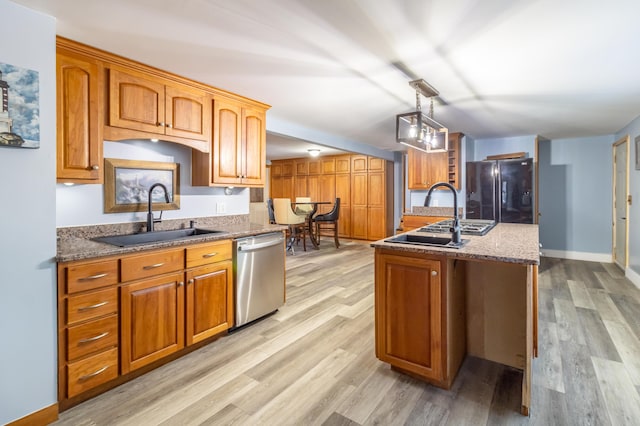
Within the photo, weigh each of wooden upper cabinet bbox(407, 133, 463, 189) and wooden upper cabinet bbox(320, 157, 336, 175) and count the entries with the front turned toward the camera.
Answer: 2

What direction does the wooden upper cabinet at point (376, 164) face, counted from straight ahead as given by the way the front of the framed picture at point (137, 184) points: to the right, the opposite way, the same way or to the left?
to the right

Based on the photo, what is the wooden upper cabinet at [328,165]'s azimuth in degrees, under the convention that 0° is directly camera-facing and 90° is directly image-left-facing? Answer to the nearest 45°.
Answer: approximately 0°

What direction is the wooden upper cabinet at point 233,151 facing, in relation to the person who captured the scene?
facing the viewer and to the right of the viewer

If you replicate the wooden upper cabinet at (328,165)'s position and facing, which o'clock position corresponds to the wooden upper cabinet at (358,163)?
the wooden upper cabinet at (358,163) is roughly at 10 o'clock from the wooden upper cabinet at (328,165).

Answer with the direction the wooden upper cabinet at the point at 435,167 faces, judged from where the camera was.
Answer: facing the viewer

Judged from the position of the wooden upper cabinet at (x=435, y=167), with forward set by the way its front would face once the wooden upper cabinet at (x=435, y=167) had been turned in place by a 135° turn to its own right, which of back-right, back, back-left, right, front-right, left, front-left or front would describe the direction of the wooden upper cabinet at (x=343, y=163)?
front

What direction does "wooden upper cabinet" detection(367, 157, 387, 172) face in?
toward the camera

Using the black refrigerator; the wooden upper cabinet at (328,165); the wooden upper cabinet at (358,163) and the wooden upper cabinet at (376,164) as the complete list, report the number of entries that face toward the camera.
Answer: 4

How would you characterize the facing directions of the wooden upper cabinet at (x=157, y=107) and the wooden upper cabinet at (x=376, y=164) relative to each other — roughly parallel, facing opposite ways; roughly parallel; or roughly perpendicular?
roughly perpendicular

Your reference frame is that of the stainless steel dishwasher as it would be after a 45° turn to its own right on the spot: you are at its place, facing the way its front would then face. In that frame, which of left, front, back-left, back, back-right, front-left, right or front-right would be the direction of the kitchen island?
front-left

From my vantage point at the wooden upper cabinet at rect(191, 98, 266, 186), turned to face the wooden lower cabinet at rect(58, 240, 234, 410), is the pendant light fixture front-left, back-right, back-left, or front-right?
back-left

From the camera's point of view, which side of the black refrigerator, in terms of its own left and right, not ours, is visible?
front

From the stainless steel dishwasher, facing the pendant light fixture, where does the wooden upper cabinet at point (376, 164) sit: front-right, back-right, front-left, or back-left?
front-left

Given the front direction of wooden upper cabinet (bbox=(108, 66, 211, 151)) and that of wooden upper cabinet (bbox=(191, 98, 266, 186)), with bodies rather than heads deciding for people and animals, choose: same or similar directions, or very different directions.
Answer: same or similar directions

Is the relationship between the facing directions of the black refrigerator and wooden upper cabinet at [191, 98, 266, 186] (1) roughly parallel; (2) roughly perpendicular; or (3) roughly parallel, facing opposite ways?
roughly perpendicular
